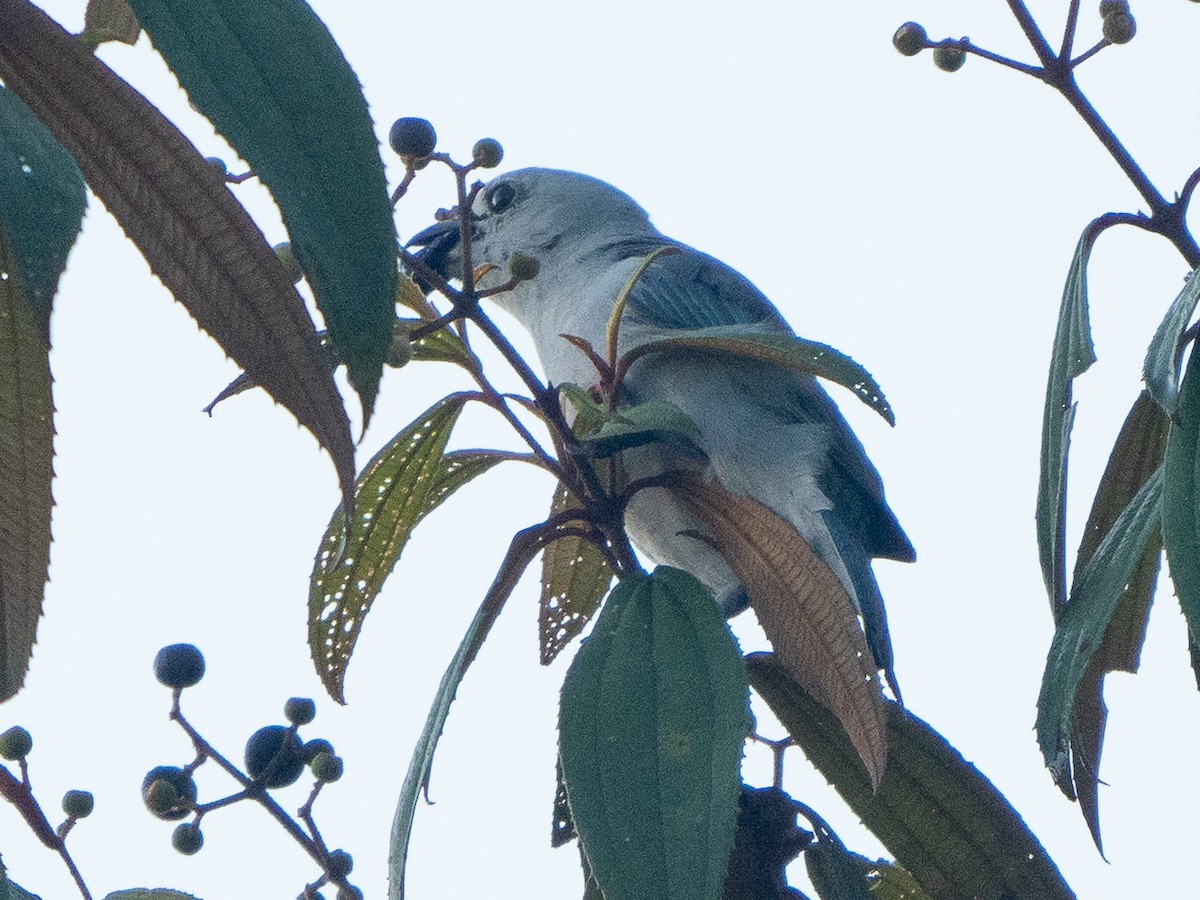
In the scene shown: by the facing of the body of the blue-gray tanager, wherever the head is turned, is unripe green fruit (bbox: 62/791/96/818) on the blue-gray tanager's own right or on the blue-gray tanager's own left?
on the blue-gray tanager's own left

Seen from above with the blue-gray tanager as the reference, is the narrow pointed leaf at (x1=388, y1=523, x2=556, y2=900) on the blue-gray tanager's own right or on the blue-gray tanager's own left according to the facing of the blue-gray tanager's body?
on the blue-gray tanager's own left

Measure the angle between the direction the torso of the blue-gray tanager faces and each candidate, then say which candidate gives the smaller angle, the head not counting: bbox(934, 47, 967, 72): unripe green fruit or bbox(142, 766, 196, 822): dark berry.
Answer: the dark berry

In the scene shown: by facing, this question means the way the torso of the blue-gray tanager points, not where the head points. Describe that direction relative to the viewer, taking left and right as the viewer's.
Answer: facing to the left of the viewer

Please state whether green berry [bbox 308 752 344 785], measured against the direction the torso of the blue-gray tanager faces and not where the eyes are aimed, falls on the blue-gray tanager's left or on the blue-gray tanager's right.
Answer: on the blue-gray tanager's left

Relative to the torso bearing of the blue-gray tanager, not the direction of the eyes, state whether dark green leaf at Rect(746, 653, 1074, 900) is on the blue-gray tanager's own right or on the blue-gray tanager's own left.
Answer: on the blue-gray tanager's own left

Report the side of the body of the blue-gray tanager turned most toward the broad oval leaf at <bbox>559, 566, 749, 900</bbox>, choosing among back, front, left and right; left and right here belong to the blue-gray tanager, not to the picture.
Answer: left
